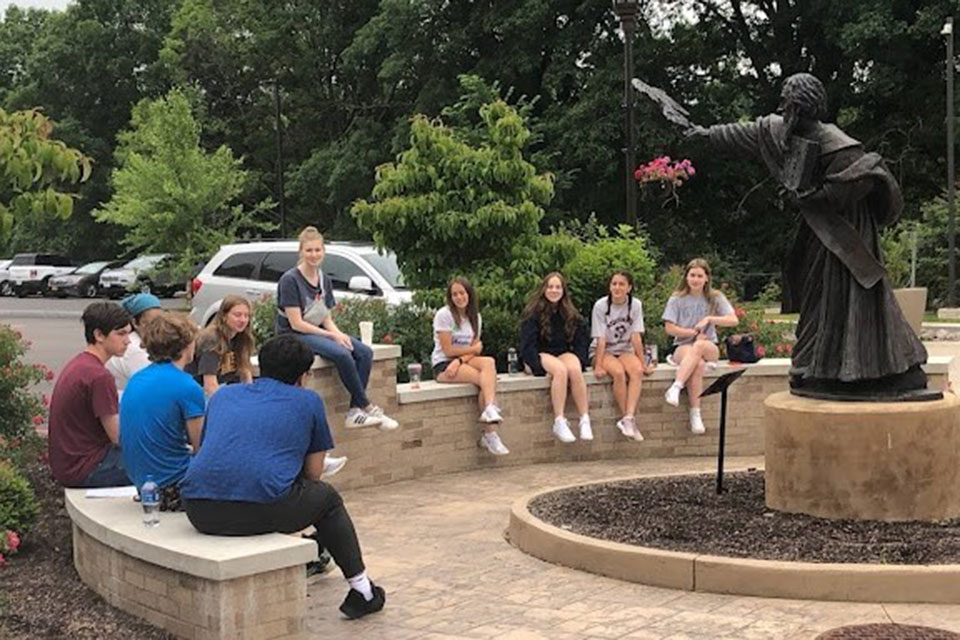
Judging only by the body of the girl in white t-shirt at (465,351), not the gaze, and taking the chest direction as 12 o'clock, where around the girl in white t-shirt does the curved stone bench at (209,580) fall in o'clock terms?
The curved stone bench is roughly at 2 o'clock from the girl in white t-shirt.

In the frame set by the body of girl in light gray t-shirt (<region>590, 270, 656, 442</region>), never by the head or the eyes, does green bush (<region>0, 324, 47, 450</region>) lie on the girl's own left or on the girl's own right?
on the girl's own right

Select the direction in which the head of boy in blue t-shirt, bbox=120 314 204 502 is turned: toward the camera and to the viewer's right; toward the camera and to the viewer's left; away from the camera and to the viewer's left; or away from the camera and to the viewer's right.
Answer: away from the camera and to the viewer's right

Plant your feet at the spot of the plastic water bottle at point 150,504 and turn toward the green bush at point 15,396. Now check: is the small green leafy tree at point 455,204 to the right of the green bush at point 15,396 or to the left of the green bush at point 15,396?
right

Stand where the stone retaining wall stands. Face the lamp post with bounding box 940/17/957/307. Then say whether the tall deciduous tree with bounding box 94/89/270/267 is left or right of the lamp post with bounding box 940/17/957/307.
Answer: left

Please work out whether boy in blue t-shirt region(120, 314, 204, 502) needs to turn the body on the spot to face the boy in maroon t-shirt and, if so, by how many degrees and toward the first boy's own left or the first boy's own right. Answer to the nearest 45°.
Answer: approximately 90° to the first boy's own left

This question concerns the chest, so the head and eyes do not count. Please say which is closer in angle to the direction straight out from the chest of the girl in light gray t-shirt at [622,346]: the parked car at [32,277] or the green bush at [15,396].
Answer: the green bush

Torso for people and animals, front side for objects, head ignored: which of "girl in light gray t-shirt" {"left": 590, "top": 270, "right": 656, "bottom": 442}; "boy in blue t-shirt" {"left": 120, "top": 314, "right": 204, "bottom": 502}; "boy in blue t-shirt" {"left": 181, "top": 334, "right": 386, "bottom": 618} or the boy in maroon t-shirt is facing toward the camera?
the girl in light gray t-shirt

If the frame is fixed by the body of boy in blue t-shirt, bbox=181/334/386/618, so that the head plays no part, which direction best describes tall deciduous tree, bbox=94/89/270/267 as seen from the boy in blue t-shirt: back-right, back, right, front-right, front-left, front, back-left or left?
front-left

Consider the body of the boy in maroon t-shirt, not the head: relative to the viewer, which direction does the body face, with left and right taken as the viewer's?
facing away from the viewer and to the right of the viewer

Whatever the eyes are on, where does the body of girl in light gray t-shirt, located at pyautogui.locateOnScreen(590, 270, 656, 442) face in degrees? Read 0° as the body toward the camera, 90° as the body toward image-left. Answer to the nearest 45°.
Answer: approximately 0°

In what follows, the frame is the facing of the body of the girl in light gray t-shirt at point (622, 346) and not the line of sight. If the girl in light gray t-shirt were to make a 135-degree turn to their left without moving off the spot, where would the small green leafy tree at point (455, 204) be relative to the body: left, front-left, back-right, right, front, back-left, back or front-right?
left

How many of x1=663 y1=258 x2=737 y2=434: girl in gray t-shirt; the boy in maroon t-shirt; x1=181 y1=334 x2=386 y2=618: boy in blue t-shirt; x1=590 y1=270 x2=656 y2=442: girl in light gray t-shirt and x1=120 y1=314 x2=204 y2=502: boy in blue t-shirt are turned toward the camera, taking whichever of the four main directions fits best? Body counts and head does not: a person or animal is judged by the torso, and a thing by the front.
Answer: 2

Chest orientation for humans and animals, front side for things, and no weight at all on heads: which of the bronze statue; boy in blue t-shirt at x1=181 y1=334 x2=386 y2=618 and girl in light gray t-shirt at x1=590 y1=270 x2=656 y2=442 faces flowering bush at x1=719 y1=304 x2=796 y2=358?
the boy in blue t-shirt

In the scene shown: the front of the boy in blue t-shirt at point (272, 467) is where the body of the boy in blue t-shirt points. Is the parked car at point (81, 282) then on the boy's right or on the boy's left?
on the boy's left

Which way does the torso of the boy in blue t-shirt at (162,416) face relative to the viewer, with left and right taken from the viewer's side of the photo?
facing away from the viewer and to the right of the viewer

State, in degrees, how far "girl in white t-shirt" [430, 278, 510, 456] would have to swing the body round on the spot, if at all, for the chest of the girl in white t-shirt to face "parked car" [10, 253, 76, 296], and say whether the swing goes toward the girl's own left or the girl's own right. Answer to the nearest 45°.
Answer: approximately 180°

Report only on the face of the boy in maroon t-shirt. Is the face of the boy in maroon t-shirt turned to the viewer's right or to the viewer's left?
to the viewer's right

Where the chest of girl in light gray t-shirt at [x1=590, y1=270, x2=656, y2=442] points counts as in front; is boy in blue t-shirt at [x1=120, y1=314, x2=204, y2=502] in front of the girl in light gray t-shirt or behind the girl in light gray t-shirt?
in front

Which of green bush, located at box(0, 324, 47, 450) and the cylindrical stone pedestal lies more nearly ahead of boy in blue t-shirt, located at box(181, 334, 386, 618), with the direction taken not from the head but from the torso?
the cylindrical stone pedestal
